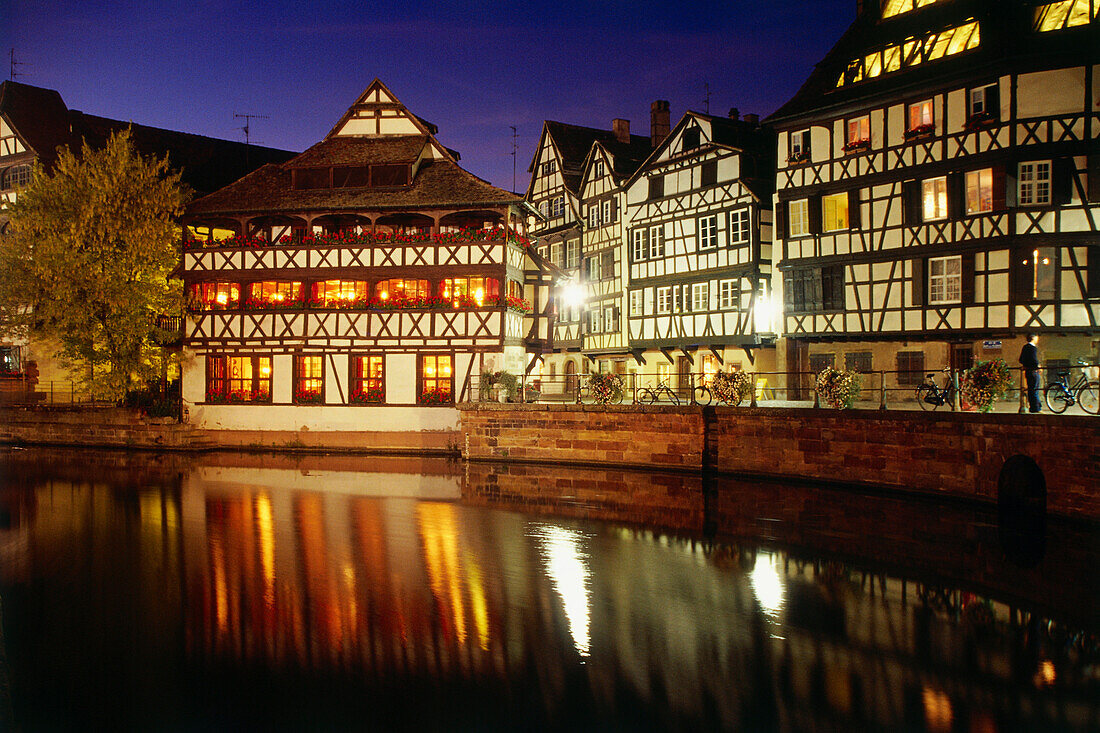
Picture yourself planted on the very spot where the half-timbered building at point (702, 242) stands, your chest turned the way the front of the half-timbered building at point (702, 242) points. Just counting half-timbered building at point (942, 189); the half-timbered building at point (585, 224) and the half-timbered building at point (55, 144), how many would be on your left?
1

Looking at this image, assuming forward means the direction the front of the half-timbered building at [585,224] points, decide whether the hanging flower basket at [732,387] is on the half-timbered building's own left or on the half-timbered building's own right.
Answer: on the half-timbered building's own left

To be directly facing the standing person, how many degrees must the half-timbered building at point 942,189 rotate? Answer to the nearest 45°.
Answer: approximately 45° to its left

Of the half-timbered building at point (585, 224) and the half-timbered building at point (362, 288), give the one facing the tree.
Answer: the half-timbered building at point (585, 224)

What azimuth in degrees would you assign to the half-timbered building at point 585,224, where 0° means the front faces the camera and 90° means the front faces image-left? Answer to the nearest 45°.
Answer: approximately 45°

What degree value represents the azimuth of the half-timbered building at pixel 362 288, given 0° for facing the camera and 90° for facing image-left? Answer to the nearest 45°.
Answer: approximately 0°

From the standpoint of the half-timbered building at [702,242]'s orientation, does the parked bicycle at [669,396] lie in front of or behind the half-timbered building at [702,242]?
in front

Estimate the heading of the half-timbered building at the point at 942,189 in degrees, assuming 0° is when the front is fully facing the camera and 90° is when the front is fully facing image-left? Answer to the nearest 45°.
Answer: approximately 45°

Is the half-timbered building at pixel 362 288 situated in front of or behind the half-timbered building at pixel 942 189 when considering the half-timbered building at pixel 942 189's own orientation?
in front

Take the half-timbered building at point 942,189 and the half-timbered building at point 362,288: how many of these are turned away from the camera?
0

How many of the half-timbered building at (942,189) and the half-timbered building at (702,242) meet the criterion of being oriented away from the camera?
0

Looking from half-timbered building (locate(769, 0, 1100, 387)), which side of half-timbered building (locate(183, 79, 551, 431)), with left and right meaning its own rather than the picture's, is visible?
left

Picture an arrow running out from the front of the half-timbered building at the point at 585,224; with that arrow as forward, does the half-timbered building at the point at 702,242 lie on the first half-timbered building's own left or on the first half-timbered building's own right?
on the first half-timbered building's own left
